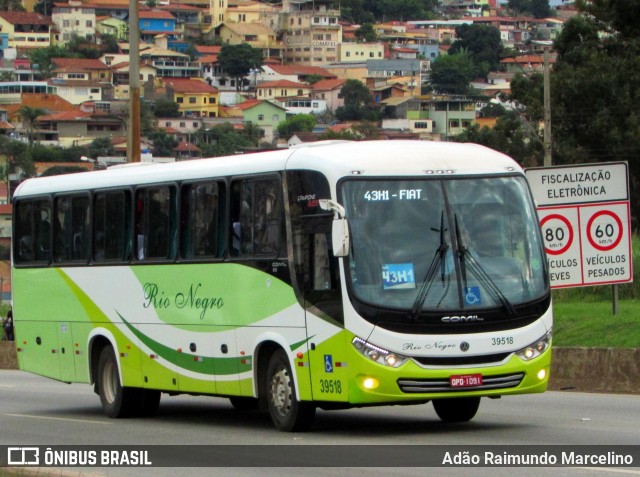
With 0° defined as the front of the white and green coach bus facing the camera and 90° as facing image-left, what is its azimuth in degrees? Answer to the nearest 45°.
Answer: approximately 315°

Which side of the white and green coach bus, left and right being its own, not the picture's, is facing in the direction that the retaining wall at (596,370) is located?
left

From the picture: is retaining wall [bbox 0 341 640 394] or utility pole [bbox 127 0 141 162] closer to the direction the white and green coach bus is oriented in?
the retaining wall

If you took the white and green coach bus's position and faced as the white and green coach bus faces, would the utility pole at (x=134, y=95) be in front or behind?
behind
